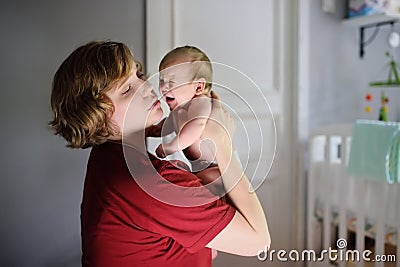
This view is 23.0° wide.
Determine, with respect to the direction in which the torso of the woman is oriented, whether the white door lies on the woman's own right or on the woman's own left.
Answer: on the woman's own left

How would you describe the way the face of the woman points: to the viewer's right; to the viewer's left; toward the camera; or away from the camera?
to the viewer's right

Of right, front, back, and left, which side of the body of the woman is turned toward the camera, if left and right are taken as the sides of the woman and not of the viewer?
right

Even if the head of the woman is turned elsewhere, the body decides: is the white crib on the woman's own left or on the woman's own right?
on the woman's own left

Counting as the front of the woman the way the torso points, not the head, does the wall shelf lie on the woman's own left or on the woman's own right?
on the woman's own left

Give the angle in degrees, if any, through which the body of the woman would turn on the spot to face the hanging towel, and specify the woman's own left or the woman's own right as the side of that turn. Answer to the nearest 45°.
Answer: approximately 45° to the woman's own left
